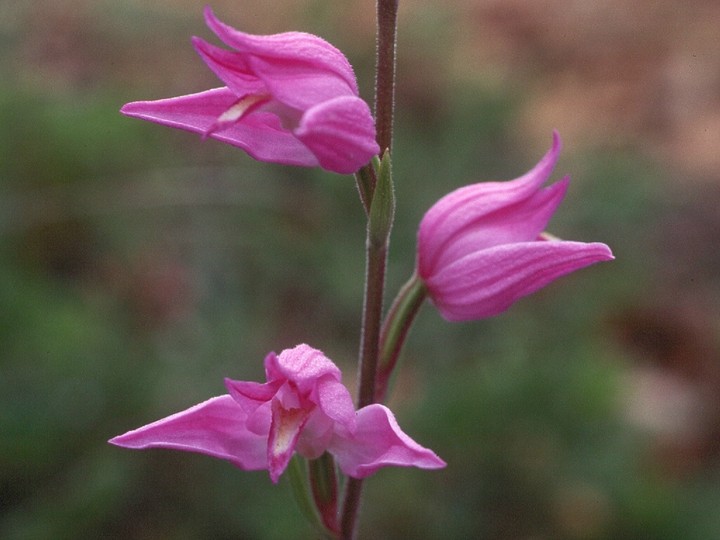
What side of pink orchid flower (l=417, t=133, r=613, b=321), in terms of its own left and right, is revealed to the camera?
right

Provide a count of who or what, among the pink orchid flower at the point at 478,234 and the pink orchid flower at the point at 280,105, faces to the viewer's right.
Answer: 1

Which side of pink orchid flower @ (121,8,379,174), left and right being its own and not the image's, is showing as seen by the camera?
left

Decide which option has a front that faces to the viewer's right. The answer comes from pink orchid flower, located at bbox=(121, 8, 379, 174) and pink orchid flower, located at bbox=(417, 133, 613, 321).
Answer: pink orchid flower, located at bbox=(417, 133, 613, 321)

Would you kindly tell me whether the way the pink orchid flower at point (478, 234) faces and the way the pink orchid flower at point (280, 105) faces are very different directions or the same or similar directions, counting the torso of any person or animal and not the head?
very different directions
